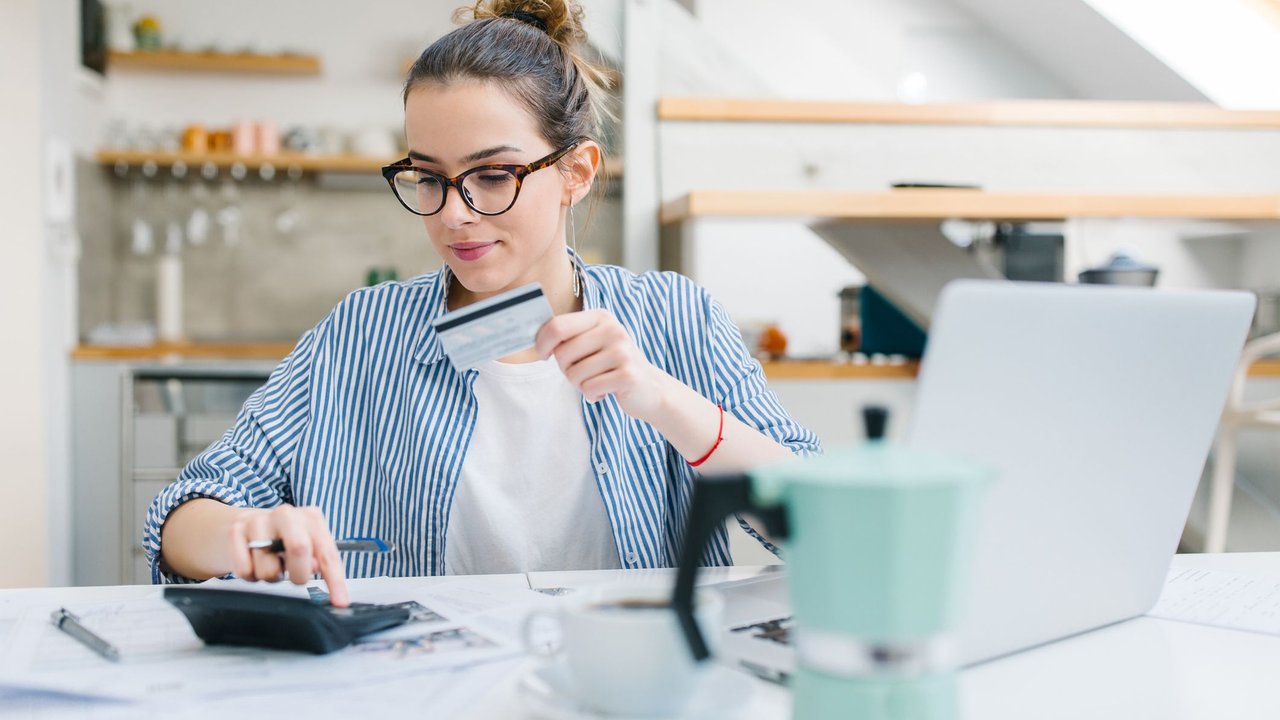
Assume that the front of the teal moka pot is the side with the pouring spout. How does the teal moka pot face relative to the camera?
to the viewer's right

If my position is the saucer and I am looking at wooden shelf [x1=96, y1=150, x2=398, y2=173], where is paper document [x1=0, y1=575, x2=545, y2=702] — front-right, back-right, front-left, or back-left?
front-left

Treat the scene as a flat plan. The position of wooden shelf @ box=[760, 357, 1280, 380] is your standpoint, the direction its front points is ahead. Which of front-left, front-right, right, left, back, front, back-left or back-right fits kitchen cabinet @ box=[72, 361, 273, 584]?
right

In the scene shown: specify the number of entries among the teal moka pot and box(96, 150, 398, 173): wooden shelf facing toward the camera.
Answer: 1

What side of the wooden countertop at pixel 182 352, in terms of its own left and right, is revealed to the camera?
front

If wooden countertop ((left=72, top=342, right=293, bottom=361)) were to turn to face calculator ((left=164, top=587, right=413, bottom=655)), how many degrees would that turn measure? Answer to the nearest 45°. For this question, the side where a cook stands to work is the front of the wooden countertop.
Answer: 0° — it already faces it

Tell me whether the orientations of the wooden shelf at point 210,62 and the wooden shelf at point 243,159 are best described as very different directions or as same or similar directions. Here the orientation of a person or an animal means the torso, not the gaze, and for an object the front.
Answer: same or similar directions

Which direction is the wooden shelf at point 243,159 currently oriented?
toward the camera

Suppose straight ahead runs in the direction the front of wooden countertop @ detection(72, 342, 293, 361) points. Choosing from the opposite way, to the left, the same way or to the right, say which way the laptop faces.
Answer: the opposite way

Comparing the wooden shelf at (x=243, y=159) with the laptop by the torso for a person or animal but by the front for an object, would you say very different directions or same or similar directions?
very different directions

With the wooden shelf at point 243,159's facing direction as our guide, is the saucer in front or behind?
in front

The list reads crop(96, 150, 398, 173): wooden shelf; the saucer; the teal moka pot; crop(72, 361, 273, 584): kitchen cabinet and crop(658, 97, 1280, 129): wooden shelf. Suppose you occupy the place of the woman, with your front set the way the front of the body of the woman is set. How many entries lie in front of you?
2

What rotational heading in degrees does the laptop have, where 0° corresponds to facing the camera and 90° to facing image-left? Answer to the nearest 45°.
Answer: approximately 135°

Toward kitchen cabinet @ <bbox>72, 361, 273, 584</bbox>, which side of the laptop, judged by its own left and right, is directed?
front

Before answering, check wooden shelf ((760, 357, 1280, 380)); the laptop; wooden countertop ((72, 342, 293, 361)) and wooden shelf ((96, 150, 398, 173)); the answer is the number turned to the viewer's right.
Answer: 0

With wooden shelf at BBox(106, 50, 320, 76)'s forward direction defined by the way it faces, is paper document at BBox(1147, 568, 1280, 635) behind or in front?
in front

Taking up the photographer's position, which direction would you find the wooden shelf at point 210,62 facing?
facing the viewer

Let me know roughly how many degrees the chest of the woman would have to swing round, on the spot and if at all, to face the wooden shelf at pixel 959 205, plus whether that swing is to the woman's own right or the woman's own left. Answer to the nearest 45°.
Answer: approximately 135° to the woman's own left

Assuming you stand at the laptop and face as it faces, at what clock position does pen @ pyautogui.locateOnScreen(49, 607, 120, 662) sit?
The pen is roughly at 10 o'clock from the laptop.
